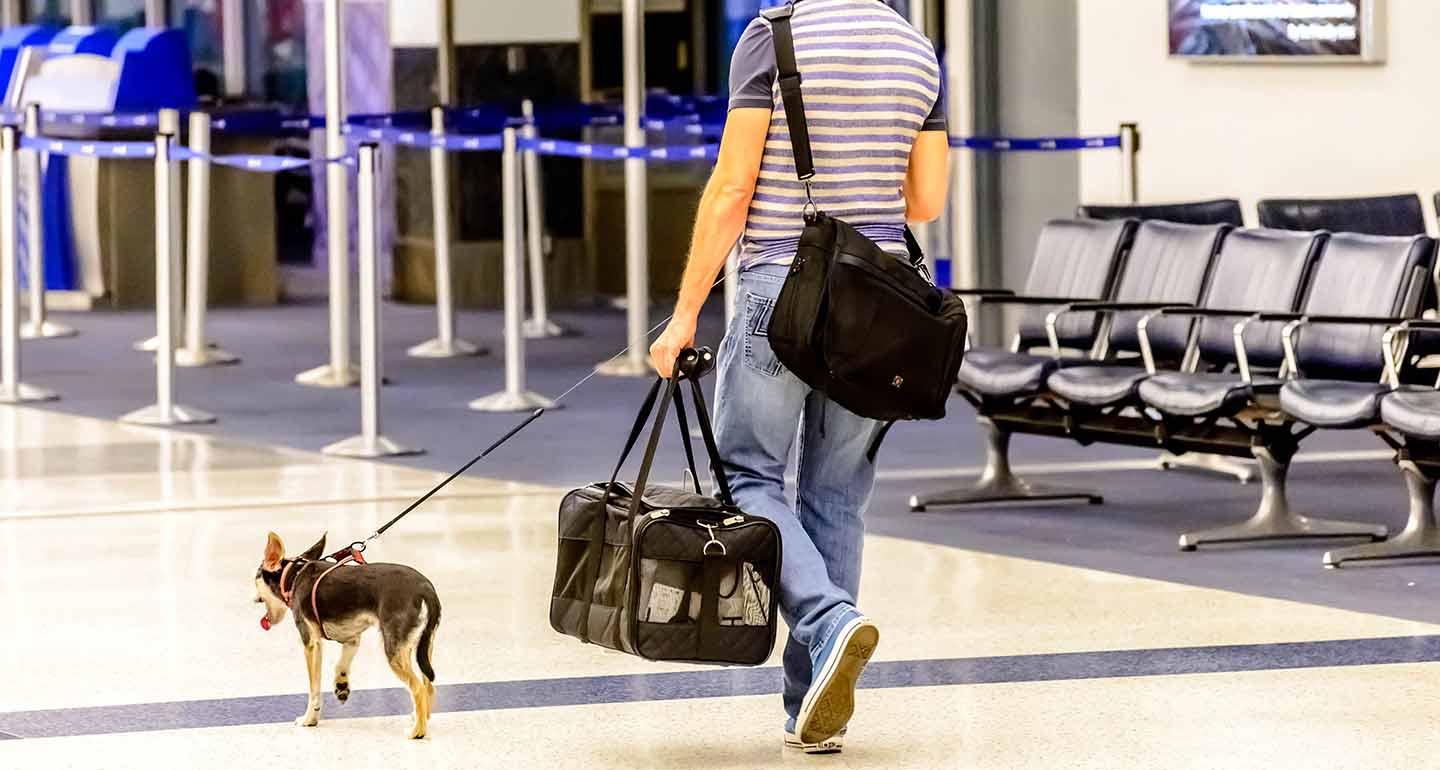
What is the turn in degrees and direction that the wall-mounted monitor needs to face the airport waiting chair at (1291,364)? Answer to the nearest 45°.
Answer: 0° — it already faces it

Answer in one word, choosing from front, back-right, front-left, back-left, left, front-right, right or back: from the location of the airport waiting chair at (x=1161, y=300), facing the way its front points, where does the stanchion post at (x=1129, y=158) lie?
back-right

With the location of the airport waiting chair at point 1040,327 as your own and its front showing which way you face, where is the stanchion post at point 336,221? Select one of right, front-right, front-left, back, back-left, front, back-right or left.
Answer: right

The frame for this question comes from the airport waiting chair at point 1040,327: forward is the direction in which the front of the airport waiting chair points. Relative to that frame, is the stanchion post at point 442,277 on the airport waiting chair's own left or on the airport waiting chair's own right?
on the airport waiting chair's own right

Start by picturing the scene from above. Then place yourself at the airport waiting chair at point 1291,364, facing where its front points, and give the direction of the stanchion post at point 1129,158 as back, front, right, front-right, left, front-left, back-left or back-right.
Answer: back-right

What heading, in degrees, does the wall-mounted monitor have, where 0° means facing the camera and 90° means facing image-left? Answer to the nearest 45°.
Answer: approximately 0°

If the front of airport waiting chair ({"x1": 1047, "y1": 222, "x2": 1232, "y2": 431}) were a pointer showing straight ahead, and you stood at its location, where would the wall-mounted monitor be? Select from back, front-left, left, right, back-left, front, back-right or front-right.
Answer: back-right

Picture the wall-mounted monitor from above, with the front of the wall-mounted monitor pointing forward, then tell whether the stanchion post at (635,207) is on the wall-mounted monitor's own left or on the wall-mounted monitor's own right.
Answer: on the wall-mounted monitor's own right

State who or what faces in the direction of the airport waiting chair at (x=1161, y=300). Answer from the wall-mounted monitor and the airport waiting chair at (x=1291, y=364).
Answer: the wall-mounted monitor

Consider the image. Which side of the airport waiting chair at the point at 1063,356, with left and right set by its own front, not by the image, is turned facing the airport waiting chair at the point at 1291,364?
left
